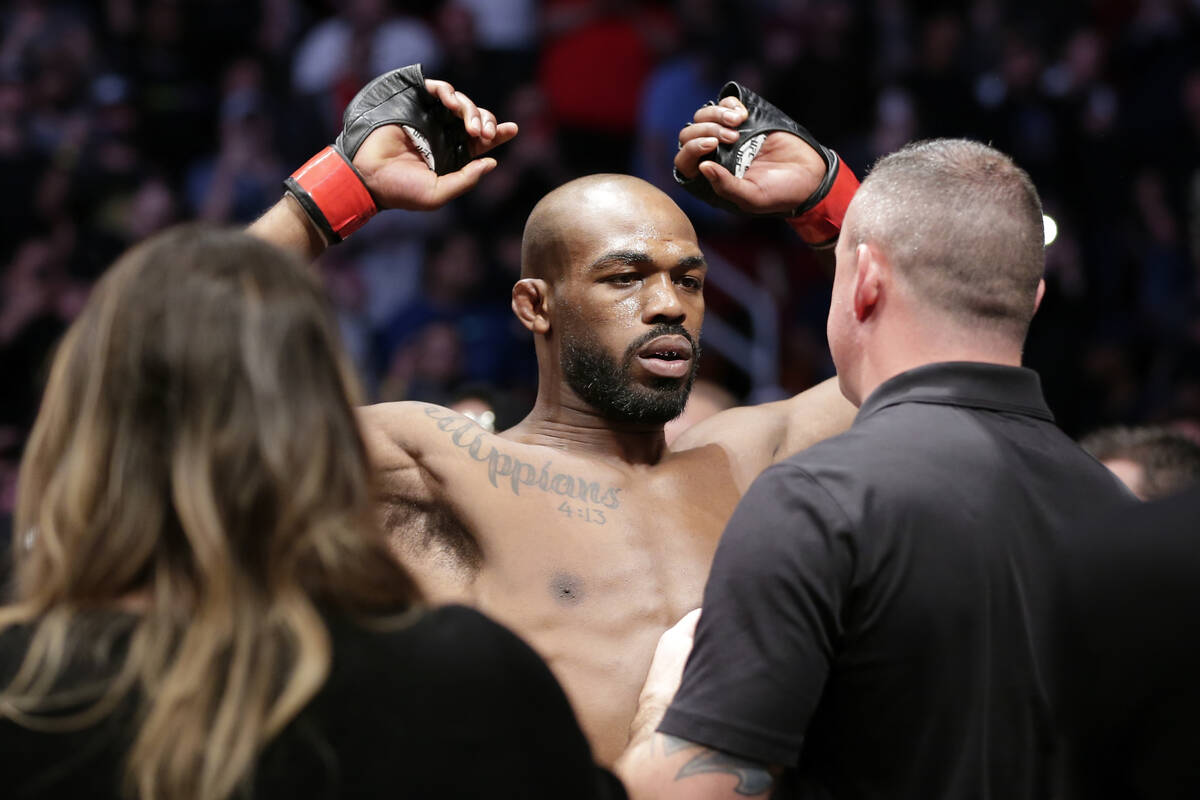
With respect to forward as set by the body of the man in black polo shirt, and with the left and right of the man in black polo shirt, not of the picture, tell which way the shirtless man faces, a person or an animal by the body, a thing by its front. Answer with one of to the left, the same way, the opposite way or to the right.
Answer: the opposite way

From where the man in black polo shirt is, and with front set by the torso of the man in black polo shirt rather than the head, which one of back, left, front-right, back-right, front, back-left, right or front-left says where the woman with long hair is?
left

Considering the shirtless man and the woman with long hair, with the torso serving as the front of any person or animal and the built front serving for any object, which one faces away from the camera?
the woman with long hair

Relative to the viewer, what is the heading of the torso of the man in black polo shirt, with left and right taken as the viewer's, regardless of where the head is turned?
facing away from the viewer and to the left of the viewer

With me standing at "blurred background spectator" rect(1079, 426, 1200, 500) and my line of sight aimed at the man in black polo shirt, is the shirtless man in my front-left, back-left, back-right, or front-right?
front-right

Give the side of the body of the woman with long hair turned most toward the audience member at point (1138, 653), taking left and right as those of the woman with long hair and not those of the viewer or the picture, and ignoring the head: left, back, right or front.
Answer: right

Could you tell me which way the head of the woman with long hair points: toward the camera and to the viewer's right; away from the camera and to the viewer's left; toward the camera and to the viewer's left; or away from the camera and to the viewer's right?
away from the camera and to the viewer's right

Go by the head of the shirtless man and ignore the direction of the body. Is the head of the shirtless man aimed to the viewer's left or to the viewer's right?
to the viewer's right

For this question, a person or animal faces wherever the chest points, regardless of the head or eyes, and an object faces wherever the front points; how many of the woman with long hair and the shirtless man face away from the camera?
1

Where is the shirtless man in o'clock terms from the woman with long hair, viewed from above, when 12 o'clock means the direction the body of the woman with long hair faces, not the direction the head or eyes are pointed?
The shirtless man is roughly at 1 o'clock from the woman with long hair.

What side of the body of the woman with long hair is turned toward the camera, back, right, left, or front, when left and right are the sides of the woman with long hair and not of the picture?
back

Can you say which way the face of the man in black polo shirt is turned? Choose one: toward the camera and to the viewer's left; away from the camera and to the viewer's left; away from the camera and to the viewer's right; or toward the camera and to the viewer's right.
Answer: away from the camera and to the viewer's left
